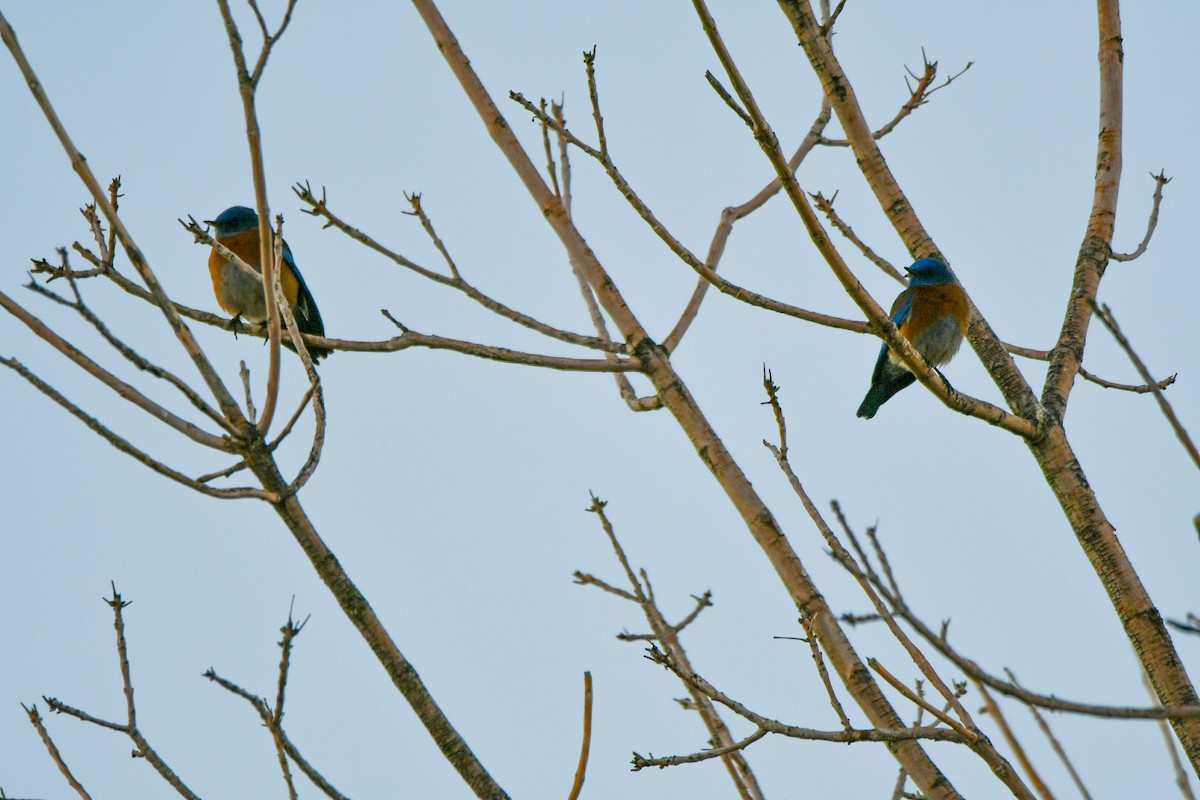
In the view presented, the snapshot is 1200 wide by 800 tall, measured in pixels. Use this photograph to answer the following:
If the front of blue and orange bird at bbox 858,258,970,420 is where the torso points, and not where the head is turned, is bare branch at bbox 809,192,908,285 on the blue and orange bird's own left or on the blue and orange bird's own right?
on the blue and orange bird's own right

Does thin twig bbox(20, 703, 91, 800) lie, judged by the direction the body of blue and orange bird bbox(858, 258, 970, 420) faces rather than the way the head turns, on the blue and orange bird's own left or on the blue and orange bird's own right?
on the blue and orange bird's own right

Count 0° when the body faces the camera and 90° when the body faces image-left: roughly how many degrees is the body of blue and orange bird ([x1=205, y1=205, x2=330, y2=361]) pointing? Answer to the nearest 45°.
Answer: approximately 45°

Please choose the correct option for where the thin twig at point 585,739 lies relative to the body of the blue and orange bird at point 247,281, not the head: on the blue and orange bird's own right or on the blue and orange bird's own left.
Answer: on the blue and orange bird's own left

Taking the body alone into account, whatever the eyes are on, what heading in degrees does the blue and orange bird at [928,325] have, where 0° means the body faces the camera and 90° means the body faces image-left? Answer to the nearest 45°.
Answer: approximately 315°
